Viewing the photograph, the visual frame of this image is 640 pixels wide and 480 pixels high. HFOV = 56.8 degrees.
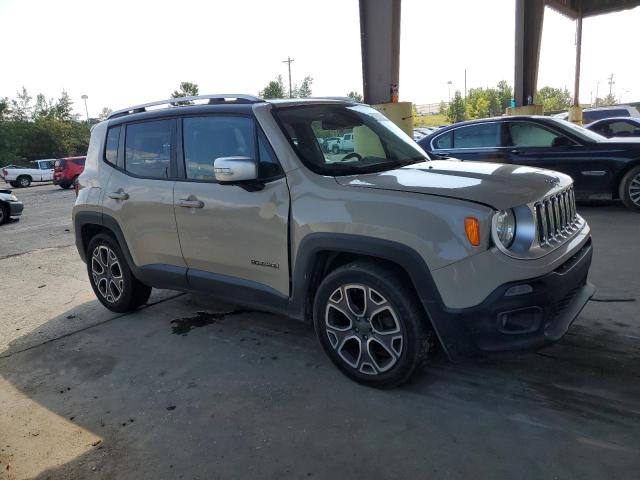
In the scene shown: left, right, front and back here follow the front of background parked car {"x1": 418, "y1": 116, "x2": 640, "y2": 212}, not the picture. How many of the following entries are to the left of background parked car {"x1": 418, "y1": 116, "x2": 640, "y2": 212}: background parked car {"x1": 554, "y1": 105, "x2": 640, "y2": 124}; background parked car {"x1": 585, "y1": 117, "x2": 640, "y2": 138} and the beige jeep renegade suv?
2

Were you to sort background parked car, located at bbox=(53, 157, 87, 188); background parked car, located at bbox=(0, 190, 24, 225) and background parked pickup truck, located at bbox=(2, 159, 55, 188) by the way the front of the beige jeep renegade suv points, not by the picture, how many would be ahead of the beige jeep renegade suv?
0

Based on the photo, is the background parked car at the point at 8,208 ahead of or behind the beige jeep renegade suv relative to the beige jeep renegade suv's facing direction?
behind

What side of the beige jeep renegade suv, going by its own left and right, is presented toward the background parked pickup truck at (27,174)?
back

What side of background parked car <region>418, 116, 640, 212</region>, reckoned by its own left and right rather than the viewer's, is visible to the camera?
right

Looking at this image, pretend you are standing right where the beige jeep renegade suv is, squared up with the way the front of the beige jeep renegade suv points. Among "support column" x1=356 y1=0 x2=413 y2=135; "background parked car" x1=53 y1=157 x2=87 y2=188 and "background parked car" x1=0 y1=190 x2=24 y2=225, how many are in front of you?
0

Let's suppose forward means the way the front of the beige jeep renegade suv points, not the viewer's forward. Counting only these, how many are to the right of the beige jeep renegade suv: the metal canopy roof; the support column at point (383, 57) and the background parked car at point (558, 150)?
0

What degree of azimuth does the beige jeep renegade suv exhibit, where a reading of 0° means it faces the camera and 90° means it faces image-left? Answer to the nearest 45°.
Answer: approximately 315°

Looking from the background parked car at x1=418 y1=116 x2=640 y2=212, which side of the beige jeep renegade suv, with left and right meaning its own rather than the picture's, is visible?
left

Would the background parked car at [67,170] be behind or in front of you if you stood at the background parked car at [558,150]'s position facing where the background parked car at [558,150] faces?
behind

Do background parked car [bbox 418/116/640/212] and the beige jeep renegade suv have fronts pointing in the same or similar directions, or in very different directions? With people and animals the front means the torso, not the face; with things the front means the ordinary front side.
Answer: same or similar directions

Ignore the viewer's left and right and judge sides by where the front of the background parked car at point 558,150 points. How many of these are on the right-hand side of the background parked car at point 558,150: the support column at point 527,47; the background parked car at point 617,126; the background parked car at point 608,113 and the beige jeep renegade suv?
1

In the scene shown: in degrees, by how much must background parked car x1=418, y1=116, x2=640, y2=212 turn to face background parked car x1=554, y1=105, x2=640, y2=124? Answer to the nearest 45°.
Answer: approximately 90° to its left

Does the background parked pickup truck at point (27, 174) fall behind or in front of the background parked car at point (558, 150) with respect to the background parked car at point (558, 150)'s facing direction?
behind

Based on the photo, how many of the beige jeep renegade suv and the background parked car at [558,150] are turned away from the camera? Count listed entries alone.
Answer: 0

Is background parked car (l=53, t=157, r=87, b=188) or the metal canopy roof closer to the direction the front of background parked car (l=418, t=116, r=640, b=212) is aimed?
the metal canopy roof

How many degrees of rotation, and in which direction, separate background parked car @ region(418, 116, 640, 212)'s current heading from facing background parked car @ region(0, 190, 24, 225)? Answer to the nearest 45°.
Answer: approximately 180°

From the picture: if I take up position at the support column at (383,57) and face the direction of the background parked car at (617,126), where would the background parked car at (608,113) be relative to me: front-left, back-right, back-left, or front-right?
front-left
